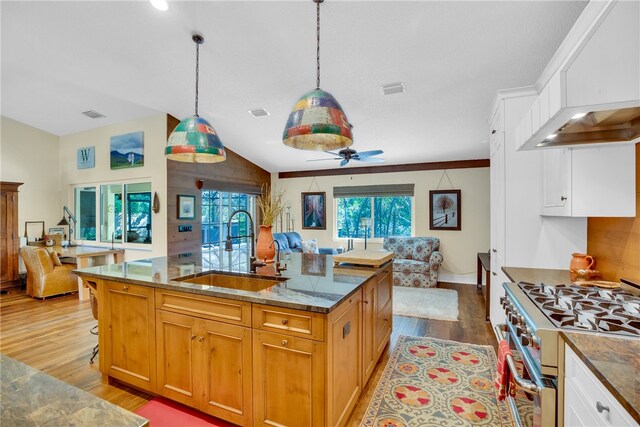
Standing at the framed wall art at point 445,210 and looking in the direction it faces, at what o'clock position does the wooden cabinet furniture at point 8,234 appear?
The wooden cabinet furniture is roughly at 2 o'clock from the framed wall art.

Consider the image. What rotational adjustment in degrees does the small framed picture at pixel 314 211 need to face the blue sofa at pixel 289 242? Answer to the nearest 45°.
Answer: approximately 45° to its right

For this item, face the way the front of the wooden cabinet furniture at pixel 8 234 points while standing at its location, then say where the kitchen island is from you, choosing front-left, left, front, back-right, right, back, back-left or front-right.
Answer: front-right

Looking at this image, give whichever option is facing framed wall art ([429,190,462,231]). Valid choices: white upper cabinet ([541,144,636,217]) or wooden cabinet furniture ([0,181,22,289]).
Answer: the wooden cabinet furniture

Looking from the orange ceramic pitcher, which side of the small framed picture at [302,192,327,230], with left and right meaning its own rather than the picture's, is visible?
front

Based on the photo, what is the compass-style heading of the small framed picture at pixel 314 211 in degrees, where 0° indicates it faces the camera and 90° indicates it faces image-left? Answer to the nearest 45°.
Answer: approximately 0°

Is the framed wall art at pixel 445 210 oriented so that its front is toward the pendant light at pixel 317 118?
yes

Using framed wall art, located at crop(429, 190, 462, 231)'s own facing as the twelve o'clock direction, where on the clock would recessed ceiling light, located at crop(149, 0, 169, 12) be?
The recessed ceiling light is roughly at 1 o'clock from the framed wall art.

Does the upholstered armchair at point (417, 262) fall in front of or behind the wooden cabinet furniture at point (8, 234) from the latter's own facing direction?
in front

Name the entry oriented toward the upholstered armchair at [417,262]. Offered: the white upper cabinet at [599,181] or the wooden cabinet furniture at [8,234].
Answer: the wooden cabinet furniture

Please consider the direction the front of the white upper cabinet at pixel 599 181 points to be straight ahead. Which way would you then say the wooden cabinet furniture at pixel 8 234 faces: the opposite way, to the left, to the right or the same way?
the opposite way

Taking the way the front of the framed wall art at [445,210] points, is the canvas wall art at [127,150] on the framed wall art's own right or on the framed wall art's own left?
on the framed wall art's own right

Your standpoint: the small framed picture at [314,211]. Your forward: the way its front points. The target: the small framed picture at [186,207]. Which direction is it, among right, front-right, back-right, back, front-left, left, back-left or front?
front-right

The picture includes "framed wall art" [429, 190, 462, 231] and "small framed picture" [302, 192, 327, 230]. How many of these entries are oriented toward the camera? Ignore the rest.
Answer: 2

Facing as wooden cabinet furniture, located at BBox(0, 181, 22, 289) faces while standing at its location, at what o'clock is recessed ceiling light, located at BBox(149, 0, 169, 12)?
The recessed ceiling light is roughly at 1 o'clock from the wooden cabinet furniture.

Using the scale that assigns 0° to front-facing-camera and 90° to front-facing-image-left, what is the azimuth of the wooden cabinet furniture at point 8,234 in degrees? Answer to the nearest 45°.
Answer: approximately 315°
